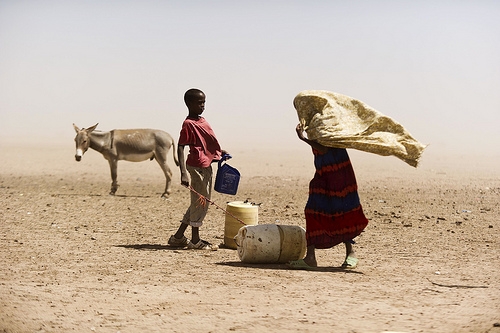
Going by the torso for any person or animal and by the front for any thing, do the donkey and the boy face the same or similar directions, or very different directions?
very different directions

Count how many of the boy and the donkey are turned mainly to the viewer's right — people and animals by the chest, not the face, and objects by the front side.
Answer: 1

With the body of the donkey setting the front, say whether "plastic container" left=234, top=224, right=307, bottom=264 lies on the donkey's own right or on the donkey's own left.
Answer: on the donkey's own left

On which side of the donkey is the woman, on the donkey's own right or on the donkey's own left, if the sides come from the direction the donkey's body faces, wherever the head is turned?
on the donkey's own left

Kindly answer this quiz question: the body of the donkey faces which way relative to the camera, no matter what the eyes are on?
to the viewer's left

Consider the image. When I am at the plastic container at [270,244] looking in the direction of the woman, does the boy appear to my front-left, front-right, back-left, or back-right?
back-left

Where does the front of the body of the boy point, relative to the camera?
to the viewer's right

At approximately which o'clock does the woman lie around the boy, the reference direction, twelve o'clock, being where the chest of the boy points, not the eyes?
The woman is roughly at 1 o'clock from the boy.

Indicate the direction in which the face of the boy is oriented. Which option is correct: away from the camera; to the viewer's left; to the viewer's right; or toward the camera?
to the viewer's right

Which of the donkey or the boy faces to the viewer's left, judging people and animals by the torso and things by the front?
the donkey

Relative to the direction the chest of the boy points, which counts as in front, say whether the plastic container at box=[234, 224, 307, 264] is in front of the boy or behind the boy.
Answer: in front
